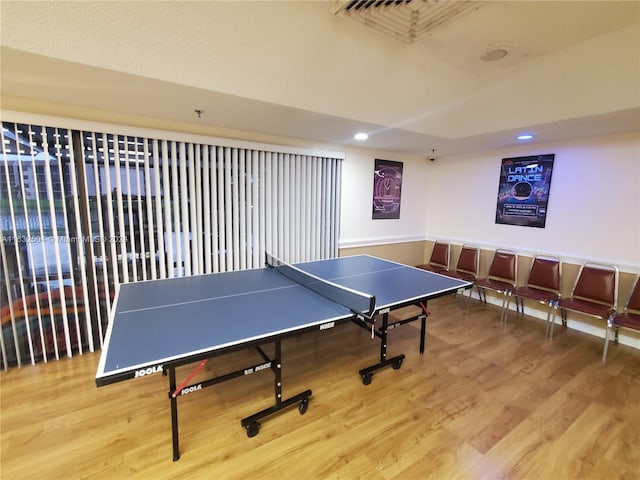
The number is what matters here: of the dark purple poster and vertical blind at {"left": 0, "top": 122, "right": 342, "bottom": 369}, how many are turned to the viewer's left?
0

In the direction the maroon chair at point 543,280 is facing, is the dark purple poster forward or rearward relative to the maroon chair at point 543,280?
forward

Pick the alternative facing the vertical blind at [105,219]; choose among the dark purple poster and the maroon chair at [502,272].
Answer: the maroon chair

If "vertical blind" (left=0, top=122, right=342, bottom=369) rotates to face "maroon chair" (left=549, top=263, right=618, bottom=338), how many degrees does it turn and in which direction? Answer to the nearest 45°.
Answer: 0° — it already faces it

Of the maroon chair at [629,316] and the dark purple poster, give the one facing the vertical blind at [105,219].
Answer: the maroon chair

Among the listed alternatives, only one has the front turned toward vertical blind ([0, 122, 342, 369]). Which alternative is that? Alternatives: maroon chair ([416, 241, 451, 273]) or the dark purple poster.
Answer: the maroon chair

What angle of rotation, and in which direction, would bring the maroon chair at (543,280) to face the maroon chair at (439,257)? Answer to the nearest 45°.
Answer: approximately 45° to its right

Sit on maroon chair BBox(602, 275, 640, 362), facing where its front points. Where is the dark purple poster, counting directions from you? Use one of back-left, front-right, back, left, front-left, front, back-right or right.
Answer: front-right

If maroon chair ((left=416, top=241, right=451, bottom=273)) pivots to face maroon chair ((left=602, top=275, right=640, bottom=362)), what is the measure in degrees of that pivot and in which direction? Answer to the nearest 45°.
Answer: approximately 90° to its left

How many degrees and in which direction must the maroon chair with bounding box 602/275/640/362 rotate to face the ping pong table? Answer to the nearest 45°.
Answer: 0° — it already faces it

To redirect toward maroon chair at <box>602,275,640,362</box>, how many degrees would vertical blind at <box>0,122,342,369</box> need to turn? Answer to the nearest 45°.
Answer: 0° — it already faces it

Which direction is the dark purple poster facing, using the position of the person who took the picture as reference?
facing the viewer and to the right of the viewer

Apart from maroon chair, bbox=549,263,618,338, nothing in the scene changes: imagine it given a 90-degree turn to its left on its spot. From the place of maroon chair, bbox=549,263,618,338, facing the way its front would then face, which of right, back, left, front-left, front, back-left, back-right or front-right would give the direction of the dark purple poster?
back-right
